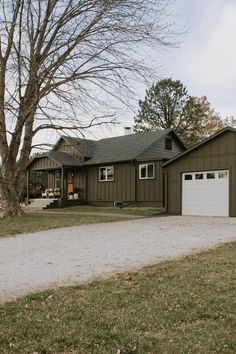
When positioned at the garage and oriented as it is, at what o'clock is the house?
The house is roughly at 3 o'clock from the garage.

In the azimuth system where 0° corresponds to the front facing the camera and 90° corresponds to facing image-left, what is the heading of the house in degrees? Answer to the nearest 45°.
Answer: approximately 45°

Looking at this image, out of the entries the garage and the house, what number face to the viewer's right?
0

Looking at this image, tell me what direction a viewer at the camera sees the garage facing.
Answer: facing the viewer and to the left of the viewer

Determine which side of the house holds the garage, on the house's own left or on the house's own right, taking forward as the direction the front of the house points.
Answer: on the house's own left
